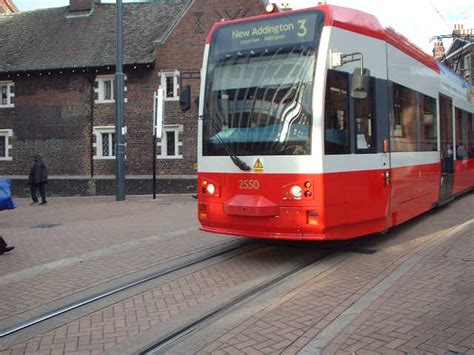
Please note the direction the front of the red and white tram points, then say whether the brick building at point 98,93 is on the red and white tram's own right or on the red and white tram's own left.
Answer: on the red and white tram's own right

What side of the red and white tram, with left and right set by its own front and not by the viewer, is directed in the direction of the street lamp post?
right

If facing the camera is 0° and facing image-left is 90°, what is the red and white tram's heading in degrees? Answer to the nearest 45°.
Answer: approximately 45°
